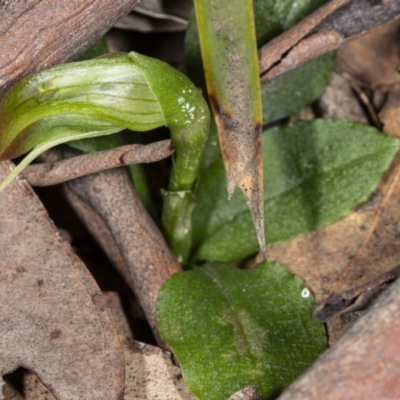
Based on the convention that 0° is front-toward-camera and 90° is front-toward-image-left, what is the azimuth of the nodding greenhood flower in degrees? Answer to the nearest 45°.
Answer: approximately 90°

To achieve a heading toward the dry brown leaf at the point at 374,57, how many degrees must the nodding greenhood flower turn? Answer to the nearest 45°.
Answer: approximately 135° to its right

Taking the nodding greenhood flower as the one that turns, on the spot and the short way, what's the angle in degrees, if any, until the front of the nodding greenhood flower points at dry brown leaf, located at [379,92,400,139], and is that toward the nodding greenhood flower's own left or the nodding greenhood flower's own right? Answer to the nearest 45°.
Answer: approximately 135° to the nodding greenhood flower's own right
